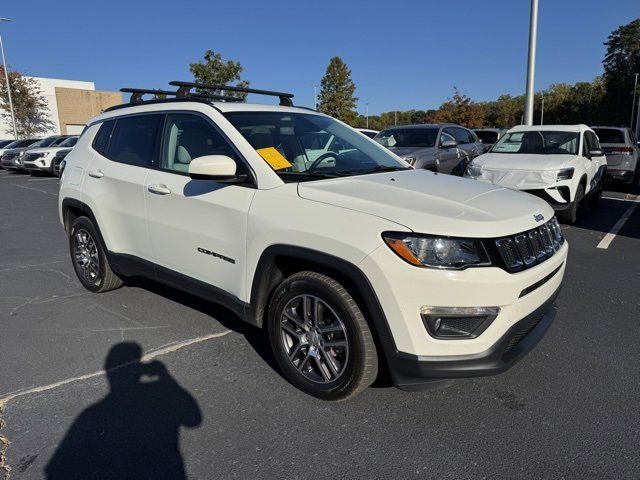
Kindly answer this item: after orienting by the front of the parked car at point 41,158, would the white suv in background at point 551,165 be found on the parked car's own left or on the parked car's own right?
on the parked car's own left

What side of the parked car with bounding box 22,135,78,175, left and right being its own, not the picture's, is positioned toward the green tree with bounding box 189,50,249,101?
back

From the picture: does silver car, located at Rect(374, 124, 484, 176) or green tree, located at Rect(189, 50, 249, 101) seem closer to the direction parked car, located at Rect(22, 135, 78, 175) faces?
the silver car

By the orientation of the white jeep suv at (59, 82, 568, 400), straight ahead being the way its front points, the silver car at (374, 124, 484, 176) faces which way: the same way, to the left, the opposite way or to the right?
to the right

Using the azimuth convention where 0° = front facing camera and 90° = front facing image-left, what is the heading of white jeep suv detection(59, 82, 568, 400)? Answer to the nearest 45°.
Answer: approximately 315°

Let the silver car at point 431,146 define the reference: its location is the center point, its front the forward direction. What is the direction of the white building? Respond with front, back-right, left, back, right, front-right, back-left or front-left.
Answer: right

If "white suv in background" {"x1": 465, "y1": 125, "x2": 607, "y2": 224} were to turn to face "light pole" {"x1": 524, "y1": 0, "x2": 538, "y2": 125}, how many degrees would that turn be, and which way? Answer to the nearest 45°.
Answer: approximately 135° to its right

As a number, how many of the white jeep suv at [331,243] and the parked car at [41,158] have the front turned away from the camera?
0

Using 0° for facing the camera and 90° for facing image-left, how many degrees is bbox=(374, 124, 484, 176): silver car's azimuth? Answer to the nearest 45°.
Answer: approximately 45°

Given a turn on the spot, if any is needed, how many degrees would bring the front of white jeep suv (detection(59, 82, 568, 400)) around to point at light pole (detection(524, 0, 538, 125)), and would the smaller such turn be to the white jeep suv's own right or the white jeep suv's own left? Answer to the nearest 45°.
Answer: approximately 90° to the white jeep suv's own left

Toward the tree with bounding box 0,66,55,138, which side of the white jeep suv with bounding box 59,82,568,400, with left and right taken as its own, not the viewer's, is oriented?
back

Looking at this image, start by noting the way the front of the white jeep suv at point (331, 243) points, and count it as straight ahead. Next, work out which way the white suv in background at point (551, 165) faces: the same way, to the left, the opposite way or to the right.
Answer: to the right
